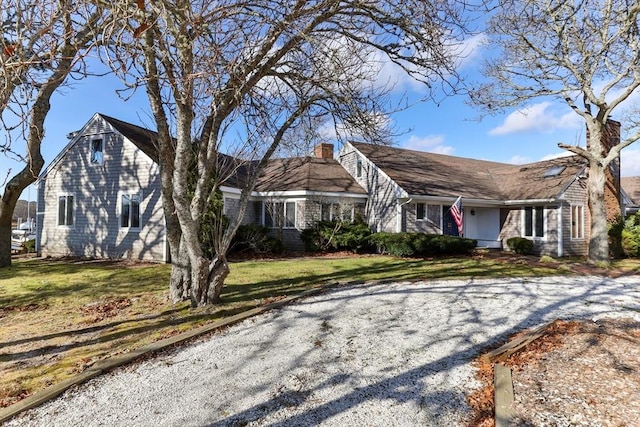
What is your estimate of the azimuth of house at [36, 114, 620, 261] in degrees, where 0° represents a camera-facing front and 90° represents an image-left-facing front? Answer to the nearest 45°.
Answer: approximately 0°

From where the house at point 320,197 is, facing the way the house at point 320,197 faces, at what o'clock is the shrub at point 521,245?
The shrub is roughly at 9 o'clock from the house.

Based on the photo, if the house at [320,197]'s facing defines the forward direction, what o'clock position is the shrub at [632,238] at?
The shrub is roughly at 9 o'clock from the house.

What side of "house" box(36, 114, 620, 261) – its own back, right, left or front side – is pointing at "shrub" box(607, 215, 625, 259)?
left
